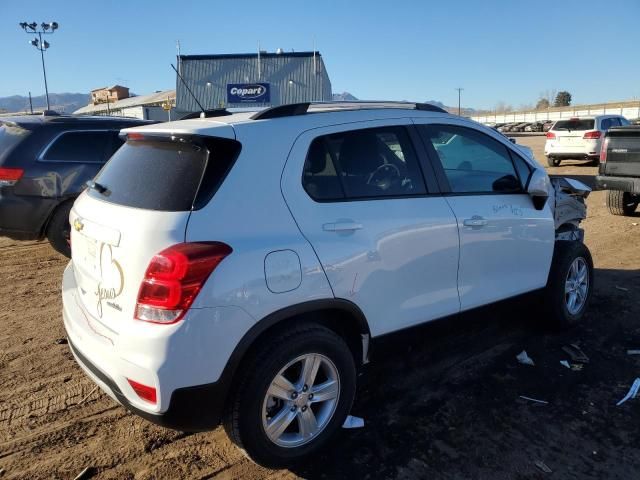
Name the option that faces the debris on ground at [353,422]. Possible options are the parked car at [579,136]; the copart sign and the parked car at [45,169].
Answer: the copart sign

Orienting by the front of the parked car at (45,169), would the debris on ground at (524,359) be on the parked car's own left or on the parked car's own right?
on the parked car's own right

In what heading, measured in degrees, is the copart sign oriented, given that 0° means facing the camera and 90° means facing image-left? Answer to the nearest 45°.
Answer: approximately 0°

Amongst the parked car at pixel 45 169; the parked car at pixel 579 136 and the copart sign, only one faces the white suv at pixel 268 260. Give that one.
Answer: the copart sign

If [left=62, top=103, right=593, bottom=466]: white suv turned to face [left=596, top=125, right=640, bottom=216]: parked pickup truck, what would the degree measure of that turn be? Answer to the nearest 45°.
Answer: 0° — it already faces it

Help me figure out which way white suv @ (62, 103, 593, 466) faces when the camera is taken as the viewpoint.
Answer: facing away from the viewer and to the right of the viewer

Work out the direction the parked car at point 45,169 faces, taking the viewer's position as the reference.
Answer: facing away from the viewer and to the right of the viewer

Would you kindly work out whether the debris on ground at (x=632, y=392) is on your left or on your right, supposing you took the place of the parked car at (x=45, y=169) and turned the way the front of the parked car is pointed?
on your right

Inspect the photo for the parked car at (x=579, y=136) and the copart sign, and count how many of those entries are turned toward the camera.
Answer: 1

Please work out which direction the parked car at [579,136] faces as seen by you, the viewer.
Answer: facing away from the viewer and to the right of the viewer

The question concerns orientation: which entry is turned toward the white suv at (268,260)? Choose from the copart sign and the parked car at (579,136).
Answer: the copart sign
